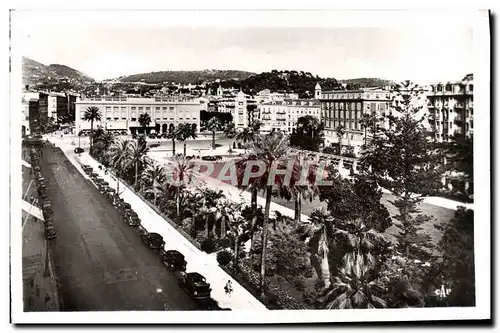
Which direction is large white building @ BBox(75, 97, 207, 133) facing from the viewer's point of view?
toward the camera

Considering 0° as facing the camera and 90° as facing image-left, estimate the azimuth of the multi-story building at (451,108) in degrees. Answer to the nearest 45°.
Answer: approximately 45°

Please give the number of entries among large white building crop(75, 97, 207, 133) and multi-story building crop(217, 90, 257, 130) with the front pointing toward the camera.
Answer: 2

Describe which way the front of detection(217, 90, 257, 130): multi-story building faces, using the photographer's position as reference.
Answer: facing the viewer
